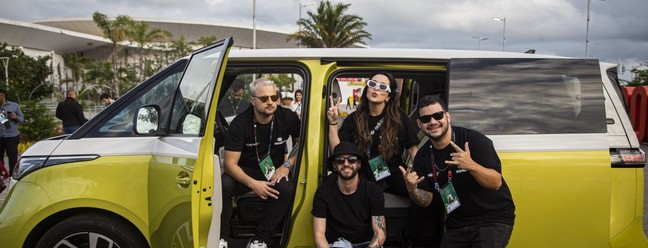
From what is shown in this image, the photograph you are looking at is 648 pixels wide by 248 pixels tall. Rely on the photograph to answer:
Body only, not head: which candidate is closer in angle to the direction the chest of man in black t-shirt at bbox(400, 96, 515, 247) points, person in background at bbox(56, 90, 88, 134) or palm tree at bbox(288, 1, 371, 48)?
the person in background

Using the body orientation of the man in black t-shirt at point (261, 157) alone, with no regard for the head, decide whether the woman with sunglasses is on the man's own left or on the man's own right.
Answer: on the man's own left

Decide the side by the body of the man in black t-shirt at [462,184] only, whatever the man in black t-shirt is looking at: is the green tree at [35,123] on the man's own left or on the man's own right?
on the man's own right

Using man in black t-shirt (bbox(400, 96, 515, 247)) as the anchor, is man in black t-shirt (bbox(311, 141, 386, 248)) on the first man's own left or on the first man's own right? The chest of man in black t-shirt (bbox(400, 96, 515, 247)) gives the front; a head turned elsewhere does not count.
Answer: on the first man's own right

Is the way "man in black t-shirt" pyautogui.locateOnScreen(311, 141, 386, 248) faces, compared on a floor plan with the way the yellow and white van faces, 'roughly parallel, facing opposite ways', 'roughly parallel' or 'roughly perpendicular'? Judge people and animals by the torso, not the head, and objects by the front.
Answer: roughly perpendicular

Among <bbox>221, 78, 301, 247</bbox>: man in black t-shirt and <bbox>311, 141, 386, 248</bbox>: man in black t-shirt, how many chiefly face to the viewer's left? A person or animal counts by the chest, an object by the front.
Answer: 0

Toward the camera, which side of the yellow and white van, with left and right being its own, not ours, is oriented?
left

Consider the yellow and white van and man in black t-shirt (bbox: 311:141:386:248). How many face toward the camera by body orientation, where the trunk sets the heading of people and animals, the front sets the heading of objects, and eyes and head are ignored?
1

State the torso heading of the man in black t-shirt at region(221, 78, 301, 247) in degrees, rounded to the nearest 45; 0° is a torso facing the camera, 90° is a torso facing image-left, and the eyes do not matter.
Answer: approximately 0°

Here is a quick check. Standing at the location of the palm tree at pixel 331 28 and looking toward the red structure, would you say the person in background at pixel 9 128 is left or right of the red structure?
right
